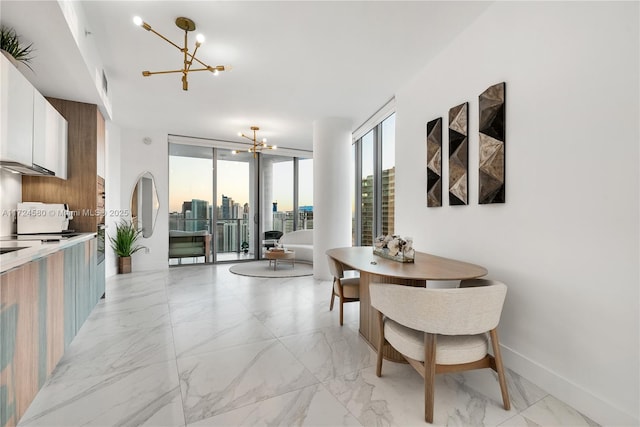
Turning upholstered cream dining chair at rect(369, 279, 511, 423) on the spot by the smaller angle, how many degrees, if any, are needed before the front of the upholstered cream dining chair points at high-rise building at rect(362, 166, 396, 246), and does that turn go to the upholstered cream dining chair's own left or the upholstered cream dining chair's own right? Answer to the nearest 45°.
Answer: approximately 45° to the upholstered cream dining chair's own right

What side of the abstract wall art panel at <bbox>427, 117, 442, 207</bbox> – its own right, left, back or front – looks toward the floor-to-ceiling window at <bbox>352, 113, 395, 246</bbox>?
right

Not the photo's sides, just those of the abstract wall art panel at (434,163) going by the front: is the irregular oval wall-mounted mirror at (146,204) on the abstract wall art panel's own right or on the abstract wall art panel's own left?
on the abstract wall art panel's own right

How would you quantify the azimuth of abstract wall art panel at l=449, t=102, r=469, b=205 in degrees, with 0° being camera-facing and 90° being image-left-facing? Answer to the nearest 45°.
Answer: approximately 45°

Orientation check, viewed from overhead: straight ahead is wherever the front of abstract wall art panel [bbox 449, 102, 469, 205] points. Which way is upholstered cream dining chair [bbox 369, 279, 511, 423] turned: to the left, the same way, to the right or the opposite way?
to the right

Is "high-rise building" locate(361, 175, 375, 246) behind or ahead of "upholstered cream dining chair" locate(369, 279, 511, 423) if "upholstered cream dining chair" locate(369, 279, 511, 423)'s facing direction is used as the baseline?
ahead

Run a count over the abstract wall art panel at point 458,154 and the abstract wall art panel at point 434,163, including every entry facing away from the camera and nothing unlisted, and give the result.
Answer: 0

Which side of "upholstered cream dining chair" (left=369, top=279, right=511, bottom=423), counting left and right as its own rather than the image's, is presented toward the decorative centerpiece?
front

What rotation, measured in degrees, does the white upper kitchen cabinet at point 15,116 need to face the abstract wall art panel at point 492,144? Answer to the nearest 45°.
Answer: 0° — it already faces it

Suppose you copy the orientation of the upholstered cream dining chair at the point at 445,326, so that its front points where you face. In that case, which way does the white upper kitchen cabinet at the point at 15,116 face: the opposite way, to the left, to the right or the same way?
to the right

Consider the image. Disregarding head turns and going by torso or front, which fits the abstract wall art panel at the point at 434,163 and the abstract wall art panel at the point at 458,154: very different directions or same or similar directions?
same or similar directions

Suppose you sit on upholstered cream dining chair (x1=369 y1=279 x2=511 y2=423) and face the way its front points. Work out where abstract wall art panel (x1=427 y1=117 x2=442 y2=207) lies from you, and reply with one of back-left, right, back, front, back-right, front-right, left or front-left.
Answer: front-right

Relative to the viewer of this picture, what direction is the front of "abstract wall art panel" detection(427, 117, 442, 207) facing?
facing the viewer and to the left of the viewer

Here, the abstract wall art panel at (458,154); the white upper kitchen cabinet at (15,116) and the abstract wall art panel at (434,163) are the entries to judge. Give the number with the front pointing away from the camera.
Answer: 0

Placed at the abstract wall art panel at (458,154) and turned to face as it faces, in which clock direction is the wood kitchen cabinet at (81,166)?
The wood kitchen cabinet is roughly at 1 o'clock from the abstract wall art panel.

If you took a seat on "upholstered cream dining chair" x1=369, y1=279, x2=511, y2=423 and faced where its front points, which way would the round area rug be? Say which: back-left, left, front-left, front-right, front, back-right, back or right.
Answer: front

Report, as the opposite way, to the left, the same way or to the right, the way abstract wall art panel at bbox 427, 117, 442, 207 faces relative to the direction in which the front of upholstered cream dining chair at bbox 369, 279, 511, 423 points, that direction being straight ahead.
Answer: to the left

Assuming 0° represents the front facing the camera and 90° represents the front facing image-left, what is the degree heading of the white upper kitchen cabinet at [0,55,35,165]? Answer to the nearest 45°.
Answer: approximately 315°
